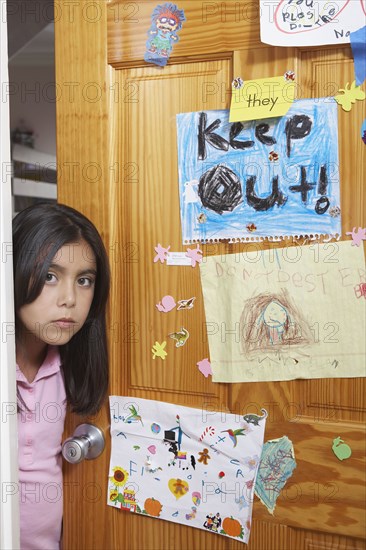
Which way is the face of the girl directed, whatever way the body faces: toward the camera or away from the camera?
toward the camera

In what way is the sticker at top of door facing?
toward the camera

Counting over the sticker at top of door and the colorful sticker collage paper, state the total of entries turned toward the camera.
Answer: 2

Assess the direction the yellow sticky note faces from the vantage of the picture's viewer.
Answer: facing the viewer

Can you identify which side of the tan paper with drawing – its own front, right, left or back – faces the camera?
front

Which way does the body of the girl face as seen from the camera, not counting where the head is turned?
toward the camera

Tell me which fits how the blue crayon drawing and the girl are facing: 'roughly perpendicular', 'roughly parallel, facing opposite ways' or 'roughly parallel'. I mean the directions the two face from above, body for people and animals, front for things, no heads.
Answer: roughly parallel
